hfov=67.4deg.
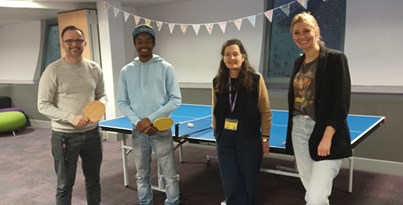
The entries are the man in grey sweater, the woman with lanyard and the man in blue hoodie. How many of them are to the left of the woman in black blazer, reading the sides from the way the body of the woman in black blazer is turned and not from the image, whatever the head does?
0

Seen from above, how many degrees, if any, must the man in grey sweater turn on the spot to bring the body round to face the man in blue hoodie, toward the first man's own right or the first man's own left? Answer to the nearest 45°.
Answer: approximately 90° to the first man's own left

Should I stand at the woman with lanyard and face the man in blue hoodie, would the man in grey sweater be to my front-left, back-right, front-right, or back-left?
front-left

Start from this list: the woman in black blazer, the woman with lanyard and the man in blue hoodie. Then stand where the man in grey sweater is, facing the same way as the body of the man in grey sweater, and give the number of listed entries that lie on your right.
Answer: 0

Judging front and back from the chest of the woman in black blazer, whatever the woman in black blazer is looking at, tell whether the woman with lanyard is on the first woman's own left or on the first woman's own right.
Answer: on the first woman's own right

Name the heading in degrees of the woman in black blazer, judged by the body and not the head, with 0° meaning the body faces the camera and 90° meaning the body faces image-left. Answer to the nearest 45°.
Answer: approximately 45°

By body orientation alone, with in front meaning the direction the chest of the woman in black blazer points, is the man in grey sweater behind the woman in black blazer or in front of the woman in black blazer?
in front

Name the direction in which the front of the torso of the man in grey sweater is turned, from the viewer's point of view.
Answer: toward the camera

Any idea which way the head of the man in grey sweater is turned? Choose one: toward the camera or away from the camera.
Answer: toward the camera

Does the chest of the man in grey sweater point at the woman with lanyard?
no

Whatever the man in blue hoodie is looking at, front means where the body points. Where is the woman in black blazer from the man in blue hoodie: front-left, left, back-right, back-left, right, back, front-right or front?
front-left

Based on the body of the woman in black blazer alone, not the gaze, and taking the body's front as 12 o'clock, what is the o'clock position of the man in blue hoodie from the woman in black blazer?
The man in blue hoodie is roughly at 2 o'clock from the woman in black blazer.

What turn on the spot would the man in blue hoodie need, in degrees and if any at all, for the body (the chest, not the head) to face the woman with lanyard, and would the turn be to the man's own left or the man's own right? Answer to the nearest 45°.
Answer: approximately 45° to the man's own left

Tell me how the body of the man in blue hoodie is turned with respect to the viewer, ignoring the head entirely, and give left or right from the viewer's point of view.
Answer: facing the viewer

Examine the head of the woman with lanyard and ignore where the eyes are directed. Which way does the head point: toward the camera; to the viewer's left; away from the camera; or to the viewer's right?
toward the camera

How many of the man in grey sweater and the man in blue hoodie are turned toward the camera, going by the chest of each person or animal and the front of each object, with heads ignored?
2

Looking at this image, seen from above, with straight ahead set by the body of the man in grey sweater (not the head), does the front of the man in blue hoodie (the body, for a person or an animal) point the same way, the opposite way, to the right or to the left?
the same way

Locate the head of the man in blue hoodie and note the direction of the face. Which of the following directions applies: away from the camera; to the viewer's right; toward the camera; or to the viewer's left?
toward the camera
